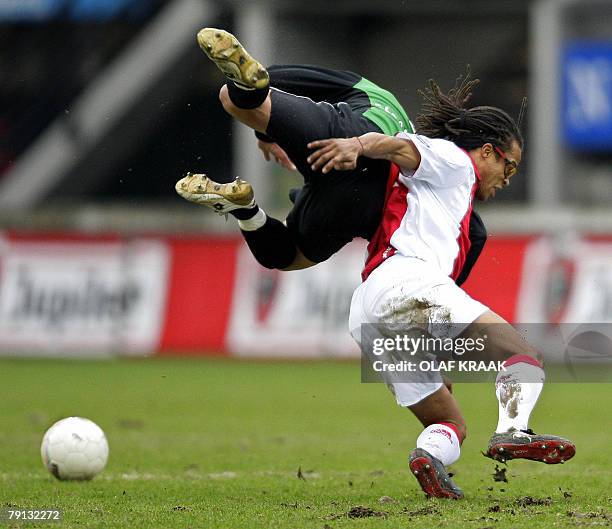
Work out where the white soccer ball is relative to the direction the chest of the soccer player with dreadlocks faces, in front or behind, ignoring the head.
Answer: behind

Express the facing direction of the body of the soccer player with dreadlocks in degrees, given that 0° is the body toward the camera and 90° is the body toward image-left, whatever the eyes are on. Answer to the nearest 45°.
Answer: approximately 270°

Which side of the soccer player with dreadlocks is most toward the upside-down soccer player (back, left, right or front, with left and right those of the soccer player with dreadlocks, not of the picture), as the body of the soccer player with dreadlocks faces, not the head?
back

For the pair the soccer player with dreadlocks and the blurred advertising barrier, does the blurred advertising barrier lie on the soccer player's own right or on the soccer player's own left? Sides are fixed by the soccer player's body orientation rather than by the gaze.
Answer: on the soccer player's own left

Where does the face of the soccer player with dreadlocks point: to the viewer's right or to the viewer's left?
to the viewer's right
